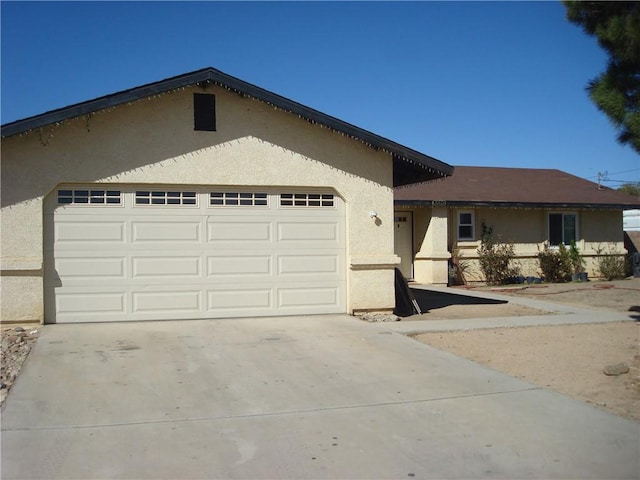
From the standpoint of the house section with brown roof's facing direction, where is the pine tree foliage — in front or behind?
in front

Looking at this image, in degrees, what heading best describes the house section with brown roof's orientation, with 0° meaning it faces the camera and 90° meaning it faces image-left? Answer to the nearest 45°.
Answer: approximately 0°

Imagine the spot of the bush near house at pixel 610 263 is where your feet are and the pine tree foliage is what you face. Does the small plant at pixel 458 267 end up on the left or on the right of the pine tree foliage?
right
